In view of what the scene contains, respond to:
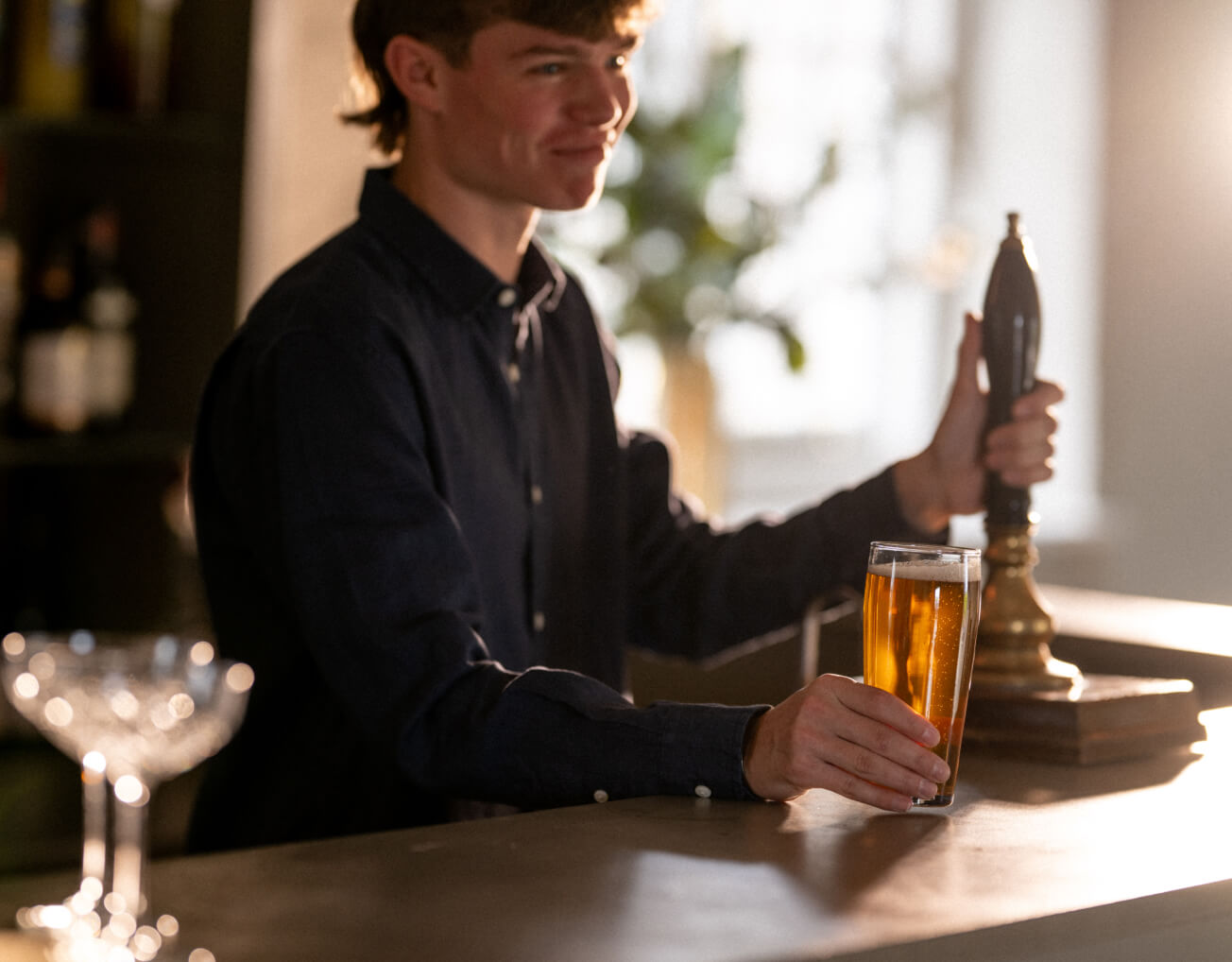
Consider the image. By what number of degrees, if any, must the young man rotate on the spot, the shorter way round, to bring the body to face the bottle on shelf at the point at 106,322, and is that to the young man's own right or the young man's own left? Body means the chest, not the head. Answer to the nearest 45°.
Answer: approximately 180°

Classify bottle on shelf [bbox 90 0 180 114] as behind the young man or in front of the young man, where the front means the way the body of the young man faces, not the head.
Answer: behind

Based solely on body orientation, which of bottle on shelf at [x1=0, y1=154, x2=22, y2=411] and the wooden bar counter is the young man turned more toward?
the wooden bar counter

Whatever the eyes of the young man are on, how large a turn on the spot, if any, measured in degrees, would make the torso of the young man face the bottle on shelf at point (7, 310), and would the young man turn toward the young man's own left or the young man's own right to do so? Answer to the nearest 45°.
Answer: approximately 180°

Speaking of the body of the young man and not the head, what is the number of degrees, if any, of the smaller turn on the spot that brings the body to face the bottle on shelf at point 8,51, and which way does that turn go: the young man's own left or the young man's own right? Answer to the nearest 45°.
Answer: approximately 180°

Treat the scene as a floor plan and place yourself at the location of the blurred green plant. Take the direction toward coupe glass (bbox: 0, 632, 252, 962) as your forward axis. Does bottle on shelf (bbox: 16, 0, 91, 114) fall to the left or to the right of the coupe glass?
right

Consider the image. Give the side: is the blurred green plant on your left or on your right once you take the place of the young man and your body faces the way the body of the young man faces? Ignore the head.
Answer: on your left

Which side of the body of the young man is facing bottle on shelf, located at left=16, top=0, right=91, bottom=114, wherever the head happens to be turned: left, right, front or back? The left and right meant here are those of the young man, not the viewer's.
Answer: back

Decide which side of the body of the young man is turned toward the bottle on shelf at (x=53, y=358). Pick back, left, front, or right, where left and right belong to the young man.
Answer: back

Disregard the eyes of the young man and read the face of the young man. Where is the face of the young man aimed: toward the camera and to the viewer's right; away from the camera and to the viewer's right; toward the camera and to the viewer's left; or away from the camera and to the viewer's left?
toward the camera and to the viewer's right

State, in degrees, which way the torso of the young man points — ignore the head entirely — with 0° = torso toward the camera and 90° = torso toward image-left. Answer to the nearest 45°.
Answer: approximately 315°

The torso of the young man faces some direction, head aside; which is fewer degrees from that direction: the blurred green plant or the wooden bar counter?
the wooden bar counter
